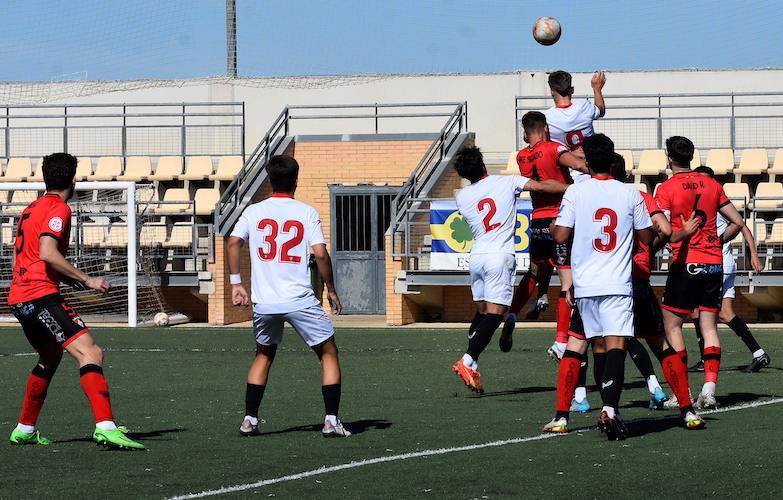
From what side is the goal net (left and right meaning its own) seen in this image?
front

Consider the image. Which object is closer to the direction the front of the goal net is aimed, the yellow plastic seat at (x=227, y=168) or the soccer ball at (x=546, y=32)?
the soccer ball

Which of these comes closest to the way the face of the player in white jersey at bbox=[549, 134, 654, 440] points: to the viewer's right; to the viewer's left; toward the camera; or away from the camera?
away from the camera

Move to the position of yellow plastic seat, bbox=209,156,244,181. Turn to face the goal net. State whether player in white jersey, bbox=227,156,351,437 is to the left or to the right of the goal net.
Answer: left

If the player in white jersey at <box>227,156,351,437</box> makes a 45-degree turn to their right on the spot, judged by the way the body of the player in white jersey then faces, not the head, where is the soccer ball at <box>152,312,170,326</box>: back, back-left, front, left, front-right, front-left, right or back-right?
front-left

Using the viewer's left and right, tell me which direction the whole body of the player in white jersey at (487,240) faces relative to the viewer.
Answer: facing away from the viewer and to the right of the viewer

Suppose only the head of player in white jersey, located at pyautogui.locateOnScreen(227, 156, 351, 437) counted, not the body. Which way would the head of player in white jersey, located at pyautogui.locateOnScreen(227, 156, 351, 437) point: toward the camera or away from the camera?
away from the camera

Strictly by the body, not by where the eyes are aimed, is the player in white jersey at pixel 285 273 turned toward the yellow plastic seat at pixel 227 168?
yes

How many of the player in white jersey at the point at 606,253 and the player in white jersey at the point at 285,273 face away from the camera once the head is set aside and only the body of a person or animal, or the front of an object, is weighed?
2

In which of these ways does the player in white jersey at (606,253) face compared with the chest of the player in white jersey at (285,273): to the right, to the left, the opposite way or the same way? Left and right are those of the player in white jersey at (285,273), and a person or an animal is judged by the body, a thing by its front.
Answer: the same way

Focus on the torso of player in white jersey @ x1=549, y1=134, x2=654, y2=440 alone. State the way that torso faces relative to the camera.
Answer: away from the camera

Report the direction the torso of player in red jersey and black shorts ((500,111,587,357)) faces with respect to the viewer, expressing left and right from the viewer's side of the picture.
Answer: facing away from the viewer and to the right of the viewer

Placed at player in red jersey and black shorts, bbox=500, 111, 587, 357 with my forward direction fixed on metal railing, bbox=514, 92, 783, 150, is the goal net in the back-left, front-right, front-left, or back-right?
front-left

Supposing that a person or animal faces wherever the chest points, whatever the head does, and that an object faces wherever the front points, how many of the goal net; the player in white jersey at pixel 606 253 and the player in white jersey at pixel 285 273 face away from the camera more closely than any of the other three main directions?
2

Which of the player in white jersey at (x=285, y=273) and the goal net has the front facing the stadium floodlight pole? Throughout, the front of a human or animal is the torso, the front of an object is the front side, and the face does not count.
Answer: the player in white jersey

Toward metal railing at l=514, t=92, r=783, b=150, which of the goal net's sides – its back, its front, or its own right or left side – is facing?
left

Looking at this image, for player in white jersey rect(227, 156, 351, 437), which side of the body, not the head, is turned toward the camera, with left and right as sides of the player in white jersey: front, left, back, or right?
back

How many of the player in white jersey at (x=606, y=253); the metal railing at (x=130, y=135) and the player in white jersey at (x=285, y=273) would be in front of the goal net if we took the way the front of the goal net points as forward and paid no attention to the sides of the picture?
2

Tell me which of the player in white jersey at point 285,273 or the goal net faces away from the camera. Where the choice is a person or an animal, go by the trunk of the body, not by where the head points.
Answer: the player in white jersey
